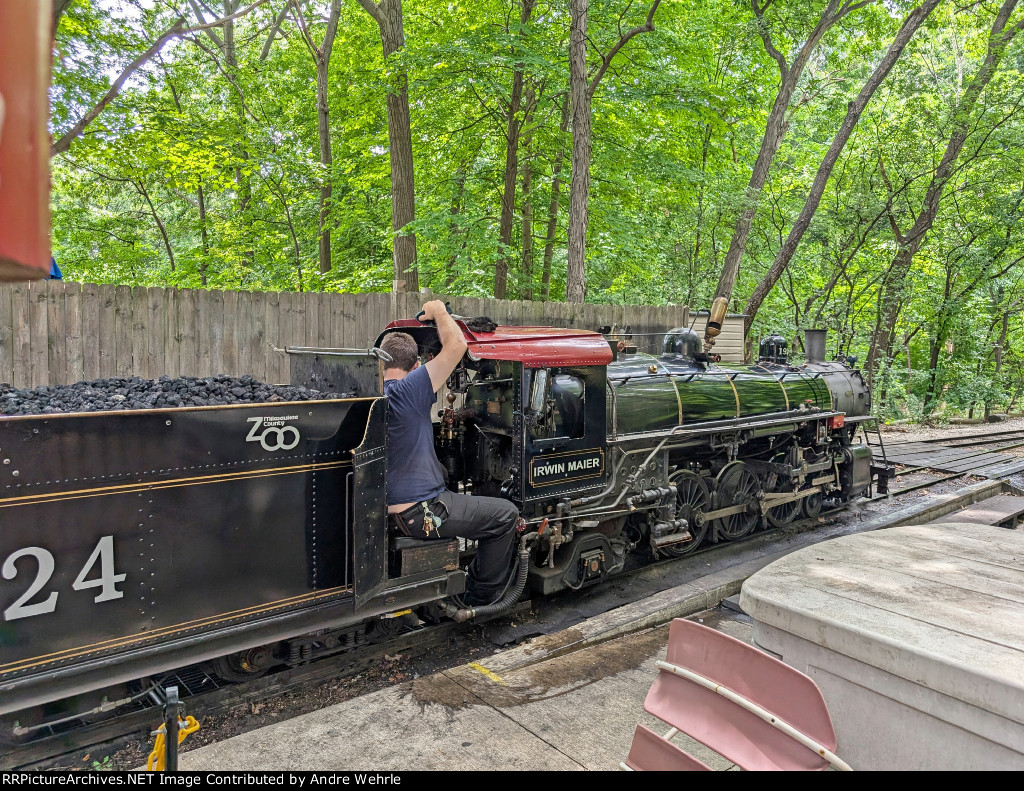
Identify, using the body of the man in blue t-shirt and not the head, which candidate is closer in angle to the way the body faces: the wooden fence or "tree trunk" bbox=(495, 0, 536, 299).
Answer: the tree trunk

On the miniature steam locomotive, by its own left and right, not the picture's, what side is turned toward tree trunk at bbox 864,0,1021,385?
front

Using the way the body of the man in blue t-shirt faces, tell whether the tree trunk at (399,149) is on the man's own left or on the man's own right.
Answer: on the man's own left

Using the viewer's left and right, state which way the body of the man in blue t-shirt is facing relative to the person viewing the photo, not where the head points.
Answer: facing away from the viewer and to the right of the viewer

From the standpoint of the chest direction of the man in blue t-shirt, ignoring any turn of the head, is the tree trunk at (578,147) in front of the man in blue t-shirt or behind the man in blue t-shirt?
in front

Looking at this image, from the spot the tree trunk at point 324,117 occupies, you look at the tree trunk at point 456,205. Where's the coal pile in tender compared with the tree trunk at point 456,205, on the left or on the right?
right

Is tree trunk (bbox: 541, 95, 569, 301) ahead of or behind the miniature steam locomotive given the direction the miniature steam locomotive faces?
ahead

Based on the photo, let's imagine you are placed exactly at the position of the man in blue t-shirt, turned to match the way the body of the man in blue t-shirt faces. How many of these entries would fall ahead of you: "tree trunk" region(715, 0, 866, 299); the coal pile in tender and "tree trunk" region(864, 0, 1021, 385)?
2

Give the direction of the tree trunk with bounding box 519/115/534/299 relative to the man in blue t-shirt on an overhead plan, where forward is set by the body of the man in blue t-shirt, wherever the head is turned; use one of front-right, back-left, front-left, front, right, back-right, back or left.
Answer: front-left

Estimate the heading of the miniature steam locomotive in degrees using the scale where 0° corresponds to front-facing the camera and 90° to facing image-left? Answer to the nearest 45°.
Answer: approximately 225°

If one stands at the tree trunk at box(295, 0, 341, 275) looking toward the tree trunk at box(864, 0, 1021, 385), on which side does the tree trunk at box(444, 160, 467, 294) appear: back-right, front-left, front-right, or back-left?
front-left

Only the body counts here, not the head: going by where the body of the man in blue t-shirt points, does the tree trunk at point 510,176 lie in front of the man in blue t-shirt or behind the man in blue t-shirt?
in front

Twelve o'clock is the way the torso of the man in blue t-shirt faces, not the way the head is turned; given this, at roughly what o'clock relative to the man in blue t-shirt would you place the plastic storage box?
The plastic storage box is roughly at 3 o'clock from the man in blue t-shirt.

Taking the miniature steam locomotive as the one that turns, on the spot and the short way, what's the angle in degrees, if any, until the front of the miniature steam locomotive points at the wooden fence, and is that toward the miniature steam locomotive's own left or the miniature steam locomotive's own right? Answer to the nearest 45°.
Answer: approximately 90° to the miniature steam locomotive's own left

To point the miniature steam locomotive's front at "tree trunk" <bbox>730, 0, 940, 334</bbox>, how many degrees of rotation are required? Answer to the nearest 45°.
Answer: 0° — it already faces it

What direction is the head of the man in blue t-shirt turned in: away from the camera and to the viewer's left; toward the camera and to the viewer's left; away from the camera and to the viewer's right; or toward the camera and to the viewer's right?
away from the camera and to the viewer's right
